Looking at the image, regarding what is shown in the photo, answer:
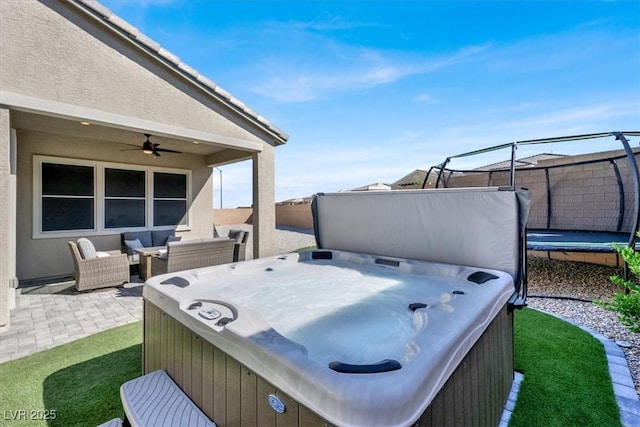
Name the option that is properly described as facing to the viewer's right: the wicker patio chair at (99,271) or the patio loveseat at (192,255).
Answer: the wicker patio chair

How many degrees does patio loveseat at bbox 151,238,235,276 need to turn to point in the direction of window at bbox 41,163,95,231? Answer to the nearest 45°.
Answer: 0° — it already faces it

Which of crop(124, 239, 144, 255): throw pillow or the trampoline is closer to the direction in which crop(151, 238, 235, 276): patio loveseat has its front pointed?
the throw pillow

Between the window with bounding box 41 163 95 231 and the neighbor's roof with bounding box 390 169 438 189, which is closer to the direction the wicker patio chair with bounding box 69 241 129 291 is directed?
the neighbor's roof

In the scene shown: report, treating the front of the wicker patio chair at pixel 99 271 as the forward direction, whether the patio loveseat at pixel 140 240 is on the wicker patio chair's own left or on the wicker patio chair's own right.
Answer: on the wicker patio chair's own left

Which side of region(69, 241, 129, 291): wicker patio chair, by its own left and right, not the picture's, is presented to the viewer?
right

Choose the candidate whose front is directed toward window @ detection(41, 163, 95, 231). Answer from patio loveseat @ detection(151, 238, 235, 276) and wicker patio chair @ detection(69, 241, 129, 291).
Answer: the patio loveseat

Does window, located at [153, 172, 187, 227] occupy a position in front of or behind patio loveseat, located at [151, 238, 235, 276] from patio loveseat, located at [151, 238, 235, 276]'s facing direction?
in front

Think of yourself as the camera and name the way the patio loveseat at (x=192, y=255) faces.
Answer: facing away from the viewer and to the left of the viewer

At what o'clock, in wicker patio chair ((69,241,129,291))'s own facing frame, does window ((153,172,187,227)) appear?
The window is roughly at 10 o'clock from the wicker patio chair.

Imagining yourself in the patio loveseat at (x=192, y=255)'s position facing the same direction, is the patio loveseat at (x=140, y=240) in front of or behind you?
in front

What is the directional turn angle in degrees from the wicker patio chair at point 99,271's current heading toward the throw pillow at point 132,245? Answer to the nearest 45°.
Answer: approximately 90° to its left

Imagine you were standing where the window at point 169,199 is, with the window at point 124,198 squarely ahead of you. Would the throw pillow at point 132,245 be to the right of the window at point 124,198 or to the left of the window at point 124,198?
left

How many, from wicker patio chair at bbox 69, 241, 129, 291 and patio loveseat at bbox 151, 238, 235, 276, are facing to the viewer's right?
1
